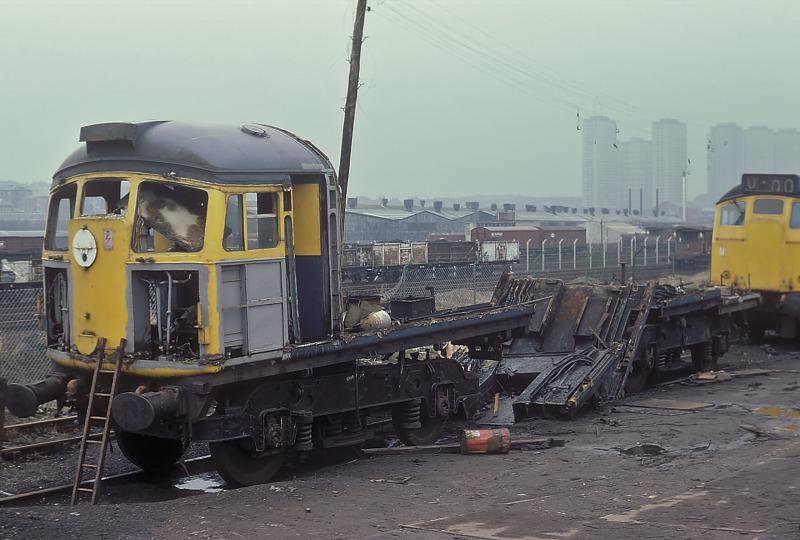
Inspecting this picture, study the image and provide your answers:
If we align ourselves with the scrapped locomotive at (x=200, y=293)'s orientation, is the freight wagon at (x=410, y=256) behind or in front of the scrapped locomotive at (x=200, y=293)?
behind

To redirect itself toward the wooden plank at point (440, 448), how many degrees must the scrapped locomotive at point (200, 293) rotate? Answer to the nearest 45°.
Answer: approximately 180°

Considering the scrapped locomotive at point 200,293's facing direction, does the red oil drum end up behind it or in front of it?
behind

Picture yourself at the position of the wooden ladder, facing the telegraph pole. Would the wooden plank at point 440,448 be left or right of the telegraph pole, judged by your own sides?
right

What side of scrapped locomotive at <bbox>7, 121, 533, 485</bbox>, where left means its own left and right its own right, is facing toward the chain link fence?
right

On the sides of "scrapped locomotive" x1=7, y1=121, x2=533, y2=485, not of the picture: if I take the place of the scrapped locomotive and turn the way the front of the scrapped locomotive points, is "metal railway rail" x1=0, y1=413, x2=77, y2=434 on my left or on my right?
on my right

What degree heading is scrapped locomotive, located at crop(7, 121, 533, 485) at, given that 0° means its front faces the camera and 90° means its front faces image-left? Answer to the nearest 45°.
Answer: approximately 45°
